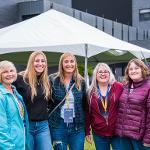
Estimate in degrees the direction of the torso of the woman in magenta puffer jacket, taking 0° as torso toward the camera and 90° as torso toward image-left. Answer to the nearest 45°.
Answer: approximately 45°

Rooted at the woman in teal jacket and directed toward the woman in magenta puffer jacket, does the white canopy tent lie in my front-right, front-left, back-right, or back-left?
front-left

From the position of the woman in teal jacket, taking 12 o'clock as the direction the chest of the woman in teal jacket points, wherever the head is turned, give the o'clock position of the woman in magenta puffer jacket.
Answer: The woman in magenta puffer jacket is roughly at 10 o'clock from the woman in teal jacket.

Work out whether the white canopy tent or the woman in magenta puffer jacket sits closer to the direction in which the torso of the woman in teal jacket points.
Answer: the woman in magenta puffer jacket

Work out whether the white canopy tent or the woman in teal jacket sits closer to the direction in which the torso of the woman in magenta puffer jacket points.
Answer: the woman in teal jacket

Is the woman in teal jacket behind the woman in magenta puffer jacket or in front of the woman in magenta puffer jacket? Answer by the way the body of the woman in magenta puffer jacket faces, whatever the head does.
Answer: in front

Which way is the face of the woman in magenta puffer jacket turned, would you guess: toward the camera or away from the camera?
toward the camera

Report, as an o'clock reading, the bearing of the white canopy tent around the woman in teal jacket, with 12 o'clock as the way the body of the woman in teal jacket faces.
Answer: The white canopy tent is roughly at 8 o'clock from the woman in teal jacket.

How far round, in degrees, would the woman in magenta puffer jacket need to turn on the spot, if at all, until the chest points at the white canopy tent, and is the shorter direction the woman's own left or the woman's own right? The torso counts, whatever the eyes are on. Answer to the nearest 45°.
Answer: approximately 90° to the woman's own right

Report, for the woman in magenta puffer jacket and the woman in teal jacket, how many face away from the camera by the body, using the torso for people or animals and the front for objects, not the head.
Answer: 0

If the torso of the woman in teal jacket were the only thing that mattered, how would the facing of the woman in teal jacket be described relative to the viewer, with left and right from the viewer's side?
facing the viewer and to the right of the viewer
